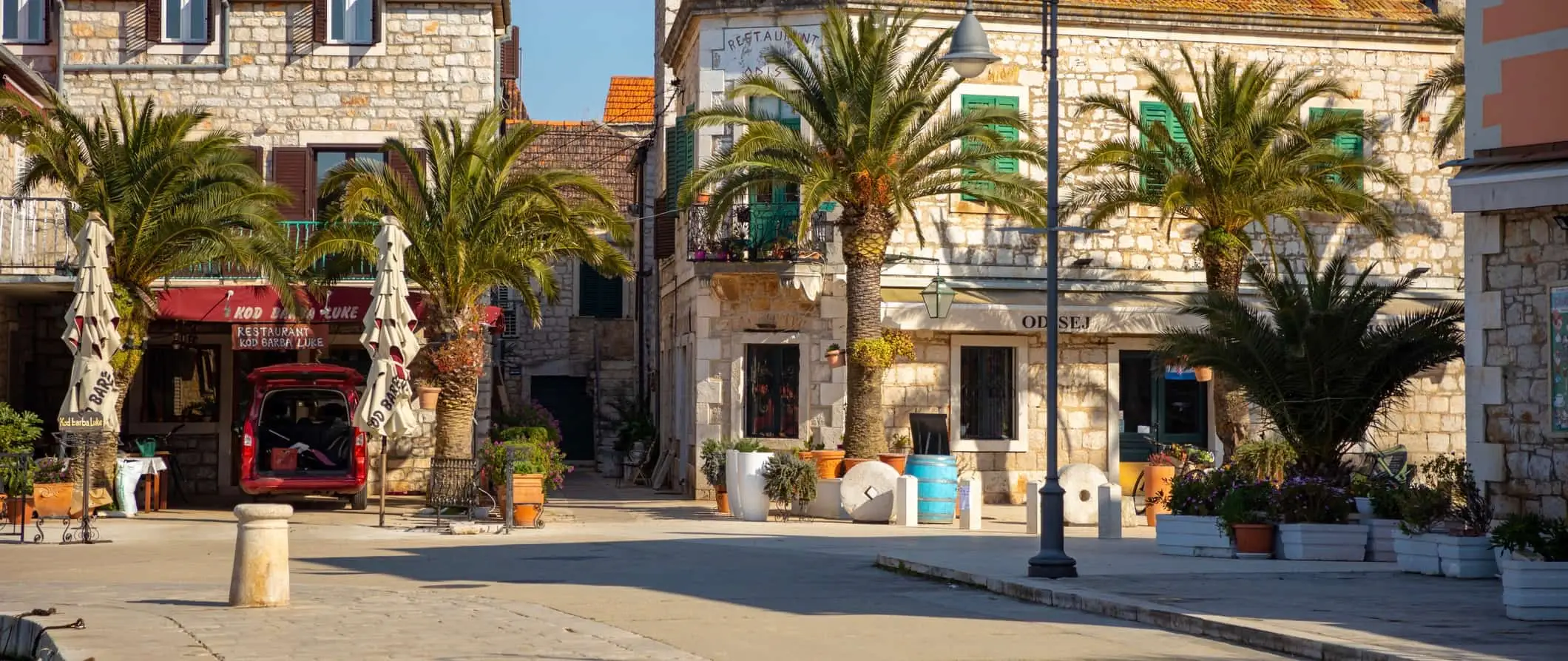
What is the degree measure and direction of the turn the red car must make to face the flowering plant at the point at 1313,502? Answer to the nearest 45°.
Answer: approximately 135° to its right

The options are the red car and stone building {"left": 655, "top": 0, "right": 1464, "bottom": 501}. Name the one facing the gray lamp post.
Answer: the stone building

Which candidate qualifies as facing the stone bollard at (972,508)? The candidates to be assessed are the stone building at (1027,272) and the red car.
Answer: the stone building

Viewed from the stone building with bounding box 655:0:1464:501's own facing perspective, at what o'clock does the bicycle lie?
The bicycle is roughly at 11 o'clock from the stone building.

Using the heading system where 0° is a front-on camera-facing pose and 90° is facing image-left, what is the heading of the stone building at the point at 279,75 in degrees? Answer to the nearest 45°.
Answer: approximately 0°

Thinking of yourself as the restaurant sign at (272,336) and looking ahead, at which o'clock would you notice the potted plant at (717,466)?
The potted plant is roughly at 9 o'clock from the restaurant sign.

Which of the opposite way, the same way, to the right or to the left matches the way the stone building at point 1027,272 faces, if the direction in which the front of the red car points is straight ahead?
the opposite way

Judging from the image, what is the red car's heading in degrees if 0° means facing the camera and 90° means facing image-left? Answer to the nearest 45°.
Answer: approximately 180°

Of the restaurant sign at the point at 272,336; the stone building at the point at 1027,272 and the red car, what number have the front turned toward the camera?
2

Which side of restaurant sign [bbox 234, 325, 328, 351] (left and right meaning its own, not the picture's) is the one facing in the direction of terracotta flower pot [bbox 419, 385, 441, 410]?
left

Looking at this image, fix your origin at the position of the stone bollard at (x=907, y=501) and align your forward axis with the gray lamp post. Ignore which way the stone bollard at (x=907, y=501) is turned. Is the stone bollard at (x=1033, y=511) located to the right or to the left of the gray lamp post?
left
